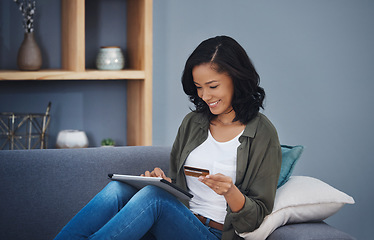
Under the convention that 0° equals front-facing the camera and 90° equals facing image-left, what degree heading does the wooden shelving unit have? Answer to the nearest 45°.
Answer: approximately 0°

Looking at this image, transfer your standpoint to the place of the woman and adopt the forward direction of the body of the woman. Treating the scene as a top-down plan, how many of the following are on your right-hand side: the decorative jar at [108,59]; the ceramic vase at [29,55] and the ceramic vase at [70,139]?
3

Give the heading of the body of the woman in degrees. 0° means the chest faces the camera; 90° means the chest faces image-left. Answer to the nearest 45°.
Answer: approximately 45°

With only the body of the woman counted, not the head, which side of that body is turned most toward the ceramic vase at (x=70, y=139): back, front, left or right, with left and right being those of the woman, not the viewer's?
right

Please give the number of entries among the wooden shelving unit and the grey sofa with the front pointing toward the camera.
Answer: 2
